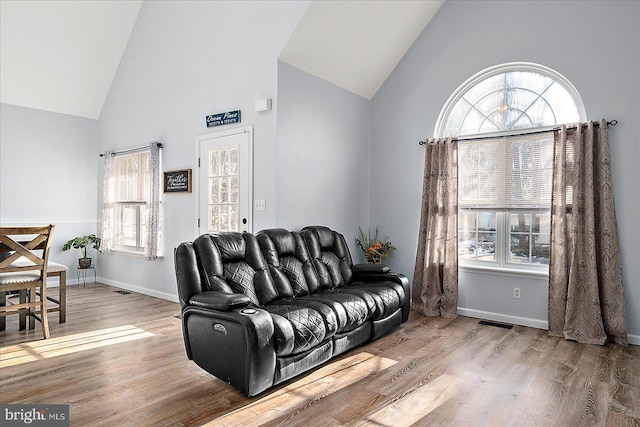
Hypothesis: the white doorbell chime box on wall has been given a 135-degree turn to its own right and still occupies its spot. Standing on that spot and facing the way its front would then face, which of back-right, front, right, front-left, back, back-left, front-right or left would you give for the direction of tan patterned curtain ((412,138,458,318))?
right

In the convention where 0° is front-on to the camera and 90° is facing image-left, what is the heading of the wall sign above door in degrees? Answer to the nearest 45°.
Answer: approximately 45°

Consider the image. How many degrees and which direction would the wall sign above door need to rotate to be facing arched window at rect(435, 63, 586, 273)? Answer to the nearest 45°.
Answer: approximately 135° to its left

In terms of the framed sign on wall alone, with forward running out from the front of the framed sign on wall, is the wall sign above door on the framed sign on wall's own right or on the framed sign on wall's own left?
on the framed sign on wall's own left

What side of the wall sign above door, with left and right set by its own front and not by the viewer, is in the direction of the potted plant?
right

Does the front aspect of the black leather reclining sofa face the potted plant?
no

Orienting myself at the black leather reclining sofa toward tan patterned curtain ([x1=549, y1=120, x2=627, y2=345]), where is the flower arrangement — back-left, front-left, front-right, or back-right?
front-left

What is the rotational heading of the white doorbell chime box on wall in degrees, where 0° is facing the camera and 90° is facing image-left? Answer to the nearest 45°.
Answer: approximately 45°

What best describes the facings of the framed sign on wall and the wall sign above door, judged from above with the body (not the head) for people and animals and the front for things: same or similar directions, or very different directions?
same or similar directions

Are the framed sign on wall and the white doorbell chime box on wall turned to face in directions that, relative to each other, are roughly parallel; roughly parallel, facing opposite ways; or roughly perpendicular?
roughly parallel

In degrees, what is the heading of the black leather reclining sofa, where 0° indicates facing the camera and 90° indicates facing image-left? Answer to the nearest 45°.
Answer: approximately 315°

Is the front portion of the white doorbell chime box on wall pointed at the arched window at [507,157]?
no

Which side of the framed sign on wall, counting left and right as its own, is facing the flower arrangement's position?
left

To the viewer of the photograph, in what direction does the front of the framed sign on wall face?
facing the viewer and to the left of the viewer

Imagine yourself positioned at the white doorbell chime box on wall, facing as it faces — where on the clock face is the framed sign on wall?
The framed sign on wall is roughly at 3 o'clock from the white doorbell chime box on wall.
